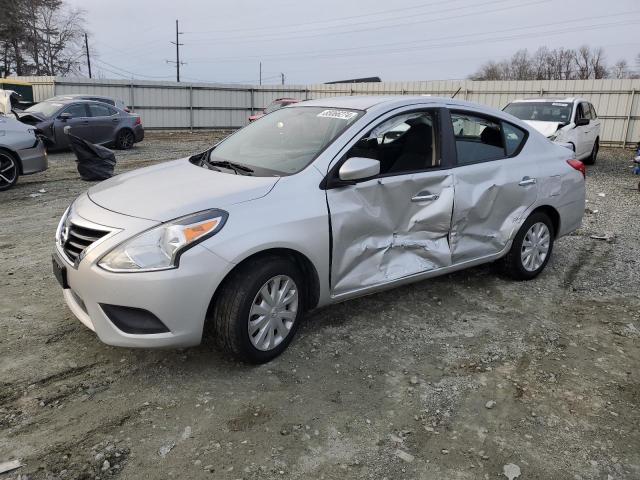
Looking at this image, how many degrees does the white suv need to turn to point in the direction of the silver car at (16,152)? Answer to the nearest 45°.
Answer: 0° — it already faces it

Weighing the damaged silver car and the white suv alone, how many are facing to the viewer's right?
0

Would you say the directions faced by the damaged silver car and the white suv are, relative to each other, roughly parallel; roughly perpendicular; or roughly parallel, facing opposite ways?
roughly parallel

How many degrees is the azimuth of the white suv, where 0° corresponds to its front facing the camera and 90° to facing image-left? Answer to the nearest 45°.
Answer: approximately 45°

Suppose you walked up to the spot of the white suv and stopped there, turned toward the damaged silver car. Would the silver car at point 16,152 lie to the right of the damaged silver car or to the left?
right

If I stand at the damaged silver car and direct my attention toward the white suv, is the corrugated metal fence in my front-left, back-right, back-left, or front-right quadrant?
front-left

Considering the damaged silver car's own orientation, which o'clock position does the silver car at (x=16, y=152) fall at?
The silver car is roughly at 3 o'clock from the damaged silver car.

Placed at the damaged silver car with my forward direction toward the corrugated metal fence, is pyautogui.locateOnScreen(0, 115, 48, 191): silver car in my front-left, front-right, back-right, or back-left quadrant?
front-left

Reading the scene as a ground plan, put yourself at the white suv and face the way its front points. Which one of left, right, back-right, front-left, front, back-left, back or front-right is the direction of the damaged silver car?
front-left

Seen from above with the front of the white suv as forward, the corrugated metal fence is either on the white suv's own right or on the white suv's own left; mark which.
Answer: on the white suv's own right

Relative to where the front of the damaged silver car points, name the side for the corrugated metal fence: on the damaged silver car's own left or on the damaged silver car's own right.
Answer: on the damaged silver car's own right

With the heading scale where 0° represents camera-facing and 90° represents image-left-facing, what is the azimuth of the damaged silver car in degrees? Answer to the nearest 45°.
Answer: approximately 45°
